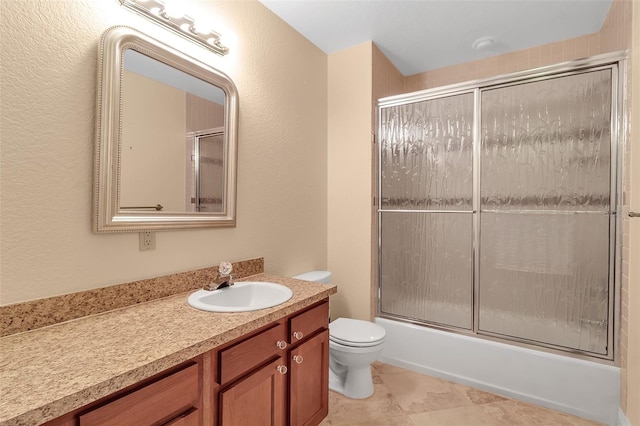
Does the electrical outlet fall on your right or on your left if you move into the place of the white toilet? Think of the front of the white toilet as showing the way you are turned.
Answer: on your right

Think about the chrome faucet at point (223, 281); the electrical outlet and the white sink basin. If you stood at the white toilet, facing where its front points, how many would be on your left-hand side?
0

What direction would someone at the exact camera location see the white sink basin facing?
facing the viewer and to the right of the viewer

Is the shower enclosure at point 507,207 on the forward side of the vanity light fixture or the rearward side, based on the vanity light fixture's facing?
on the forward side

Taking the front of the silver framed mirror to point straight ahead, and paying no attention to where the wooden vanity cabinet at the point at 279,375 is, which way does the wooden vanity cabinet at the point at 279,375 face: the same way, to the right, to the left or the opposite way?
the same way

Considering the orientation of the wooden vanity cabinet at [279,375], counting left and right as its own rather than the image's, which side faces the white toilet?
left

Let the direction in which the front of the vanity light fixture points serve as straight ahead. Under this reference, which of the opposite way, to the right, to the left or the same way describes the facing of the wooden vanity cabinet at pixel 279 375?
the same way

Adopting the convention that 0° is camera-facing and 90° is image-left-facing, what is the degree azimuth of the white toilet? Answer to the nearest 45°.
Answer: approximately 315°

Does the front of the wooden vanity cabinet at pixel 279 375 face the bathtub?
no

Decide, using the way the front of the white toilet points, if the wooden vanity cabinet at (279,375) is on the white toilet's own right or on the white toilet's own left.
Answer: on the white toilet's own right

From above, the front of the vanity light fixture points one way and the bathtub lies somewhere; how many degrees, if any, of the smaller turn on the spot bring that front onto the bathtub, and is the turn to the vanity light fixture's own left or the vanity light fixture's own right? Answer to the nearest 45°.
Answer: approximately 45° to the vanity light fixture's own left

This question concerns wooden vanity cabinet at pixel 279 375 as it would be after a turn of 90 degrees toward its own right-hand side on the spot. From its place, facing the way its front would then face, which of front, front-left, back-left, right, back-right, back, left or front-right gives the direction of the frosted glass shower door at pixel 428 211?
back

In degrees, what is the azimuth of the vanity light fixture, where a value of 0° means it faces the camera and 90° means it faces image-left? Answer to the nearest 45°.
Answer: approximately 315°
